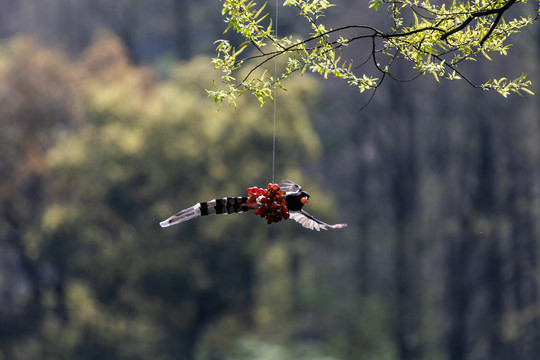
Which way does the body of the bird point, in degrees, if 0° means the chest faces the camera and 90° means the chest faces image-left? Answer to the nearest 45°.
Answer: approximately 270°
